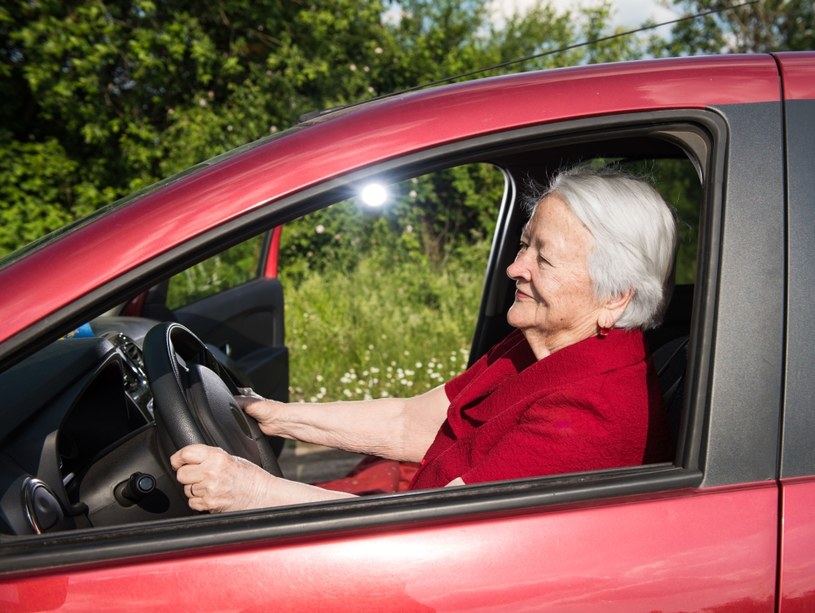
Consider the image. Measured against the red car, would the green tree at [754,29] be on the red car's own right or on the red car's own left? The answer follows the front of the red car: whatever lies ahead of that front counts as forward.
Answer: on the red car's own right

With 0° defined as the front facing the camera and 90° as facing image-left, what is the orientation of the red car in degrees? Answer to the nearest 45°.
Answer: approximately 90°
